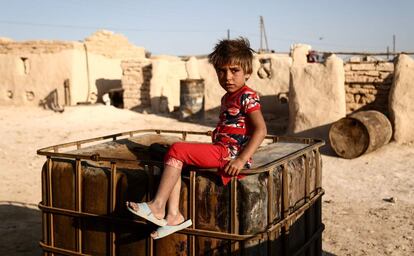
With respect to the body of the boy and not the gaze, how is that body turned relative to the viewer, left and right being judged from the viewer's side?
facing to the left of the viewer
